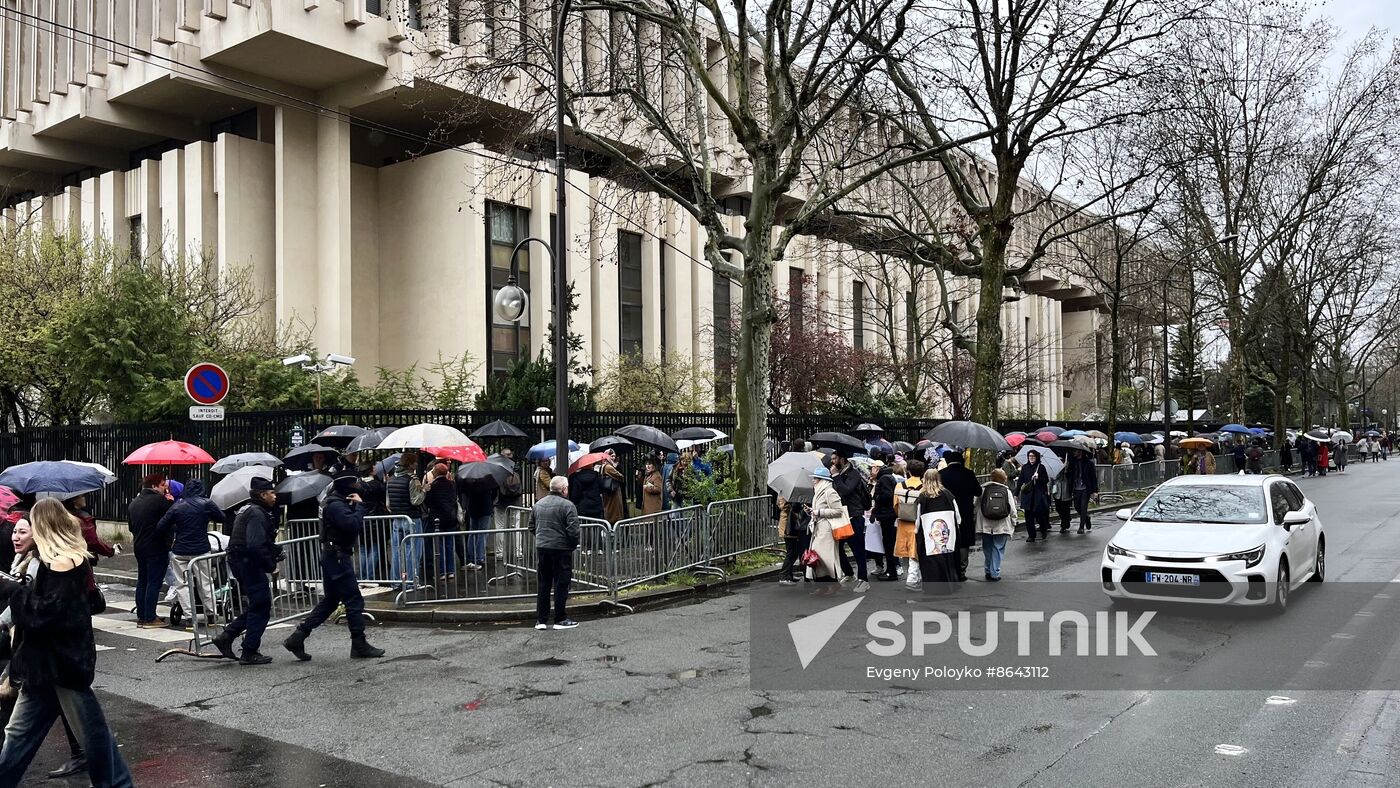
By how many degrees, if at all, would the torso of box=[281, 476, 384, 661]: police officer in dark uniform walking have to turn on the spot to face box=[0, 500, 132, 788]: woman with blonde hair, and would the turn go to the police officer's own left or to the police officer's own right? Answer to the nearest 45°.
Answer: approximately 90° to the police officer's own right

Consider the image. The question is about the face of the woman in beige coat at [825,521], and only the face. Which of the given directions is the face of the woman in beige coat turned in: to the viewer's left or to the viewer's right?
to the viewer's left

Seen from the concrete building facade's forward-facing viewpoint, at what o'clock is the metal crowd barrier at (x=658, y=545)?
The metal crowd barrier is roughly at 1 o'clock from the concrete building facade.

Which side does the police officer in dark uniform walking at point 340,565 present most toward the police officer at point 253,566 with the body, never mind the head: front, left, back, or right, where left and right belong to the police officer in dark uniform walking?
back

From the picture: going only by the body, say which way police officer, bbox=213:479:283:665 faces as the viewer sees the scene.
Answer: to the viewer's right

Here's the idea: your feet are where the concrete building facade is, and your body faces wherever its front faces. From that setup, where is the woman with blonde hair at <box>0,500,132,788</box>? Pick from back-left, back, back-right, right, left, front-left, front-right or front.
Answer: front-right

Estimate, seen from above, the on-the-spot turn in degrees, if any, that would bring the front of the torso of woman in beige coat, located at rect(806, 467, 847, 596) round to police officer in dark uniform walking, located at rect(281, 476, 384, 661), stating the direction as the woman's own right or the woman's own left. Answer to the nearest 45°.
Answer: approximately 45° to the woman's own left

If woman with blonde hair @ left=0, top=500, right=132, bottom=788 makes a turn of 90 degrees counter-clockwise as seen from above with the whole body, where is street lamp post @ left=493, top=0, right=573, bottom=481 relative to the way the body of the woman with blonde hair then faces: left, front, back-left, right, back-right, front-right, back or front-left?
back
